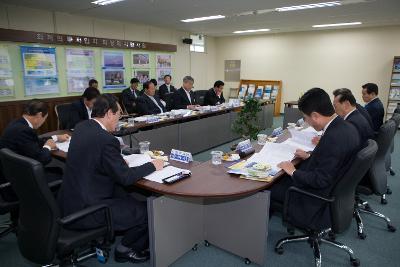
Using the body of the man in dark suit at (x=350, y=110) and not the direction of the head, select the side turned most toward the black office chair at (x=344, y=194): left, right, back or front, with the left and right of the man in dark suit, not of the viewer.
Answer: left

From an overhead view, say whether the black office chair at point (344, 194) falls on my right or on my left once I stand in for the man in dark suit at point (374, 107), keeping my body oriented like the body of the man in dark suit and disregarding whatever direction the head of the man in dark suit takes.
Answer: on my left

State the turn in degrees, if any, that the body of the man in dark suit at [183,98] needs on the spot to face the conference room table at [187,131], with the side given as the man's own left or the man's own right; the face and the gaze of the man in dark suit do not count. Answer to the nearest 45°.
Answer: approximately 45° to the man's own right

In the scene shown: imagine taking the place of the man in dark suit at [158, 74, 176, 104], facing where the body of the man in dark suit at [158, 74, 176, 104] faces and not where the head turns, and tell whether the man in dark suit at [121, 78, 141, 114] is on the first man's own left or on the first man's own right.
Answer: on the first man's own right

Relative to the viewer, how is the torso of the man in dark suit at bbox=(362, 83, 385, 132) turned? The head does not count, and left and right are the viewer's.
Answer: facing to the left of the viewer

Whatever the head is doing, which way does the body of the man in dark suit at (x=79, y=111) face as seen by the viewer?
to the viewer's right

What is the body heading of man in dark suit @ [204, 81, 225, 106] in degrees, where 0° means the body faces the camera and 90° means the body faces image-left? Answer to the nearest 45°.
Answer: approximately 315°

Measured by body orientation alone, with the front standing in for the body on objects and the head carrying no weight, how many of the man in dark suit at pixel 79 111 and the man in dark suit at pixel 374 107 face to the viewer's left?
1

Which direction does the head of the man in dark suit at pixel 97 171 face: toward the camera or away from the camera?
away from the camera

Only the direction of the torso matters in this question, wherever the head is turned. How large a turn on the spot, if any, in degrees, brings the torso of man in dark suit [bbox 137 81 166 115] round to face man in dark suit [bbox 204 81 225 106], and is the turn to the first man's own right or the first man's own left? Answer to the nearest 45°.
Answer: approximately 90° to the first man's own left

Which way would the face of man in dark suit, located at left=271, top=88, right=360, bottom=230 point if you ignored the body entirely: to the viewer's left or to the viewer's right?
to the viewer's left

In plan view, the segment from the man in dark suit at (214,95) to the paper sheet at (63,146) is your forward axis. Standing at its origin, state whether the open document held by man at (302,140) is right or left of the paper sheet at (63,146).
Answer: left
